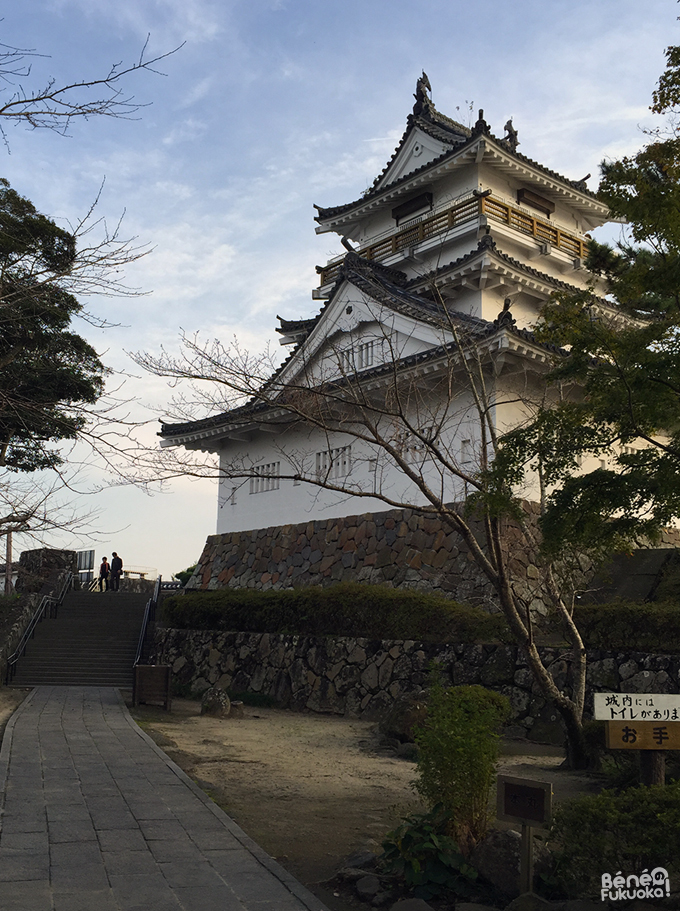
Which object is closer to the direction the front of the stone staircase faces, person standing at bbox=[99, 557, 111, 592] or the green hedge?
the green hedge

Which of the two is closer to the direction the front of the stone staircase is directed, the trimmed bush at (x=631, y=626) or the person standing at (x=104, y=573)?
the trimmed bush

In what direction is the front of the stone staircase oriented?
toward the camera

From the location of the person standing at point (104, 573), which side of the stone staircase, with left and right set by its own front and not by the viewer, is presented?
back

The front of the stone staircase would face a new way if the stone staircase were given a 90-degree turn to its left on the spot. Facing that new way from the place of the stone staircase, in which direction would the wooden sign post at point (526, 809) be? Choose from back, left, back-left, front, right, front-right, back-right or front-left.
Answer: right

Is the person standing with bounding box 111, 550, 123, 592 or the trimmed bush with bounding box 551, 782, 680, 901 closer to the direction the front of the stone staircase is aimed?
the trimmed bush

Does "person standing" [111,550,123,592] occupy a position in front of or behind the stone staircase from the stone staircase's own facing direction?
behind

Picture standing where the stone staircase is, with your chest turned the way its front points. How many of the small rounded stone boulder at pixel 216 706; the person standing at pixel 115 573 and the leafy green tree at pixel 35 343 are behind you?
2
